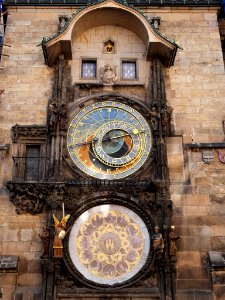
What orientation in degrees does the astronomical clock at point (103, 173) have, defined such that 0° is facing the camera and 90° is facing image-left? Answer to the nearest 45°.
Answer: approximately 0°
